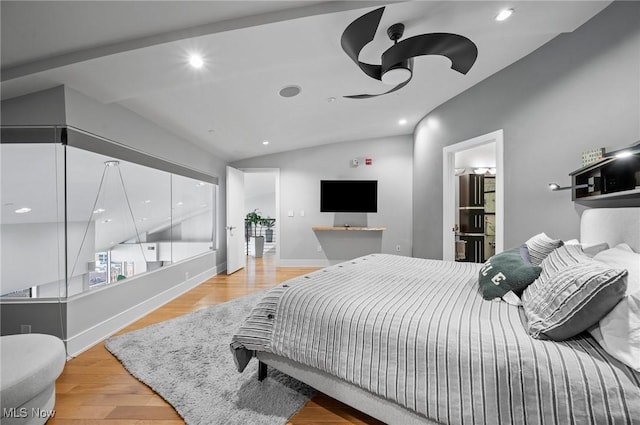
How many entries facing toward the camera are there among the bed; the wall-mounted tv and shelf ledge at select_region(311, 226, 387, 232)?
2

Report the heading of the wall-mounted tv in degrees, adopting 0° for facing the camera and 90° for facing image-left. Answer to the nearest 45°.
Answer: approximately 0°

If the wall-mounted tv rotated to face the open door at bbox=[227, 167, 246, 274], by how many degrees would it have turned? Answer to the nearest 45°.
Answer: approximately 90° to its right

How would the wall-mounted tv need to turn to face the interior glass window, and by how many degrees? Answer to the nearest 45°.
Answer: approximately 45° to its right

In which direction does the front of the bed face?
to the viewer's left

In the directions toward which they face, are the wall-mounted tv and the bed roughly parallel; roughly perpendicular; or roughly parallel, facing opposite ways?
roughly perpendicular
